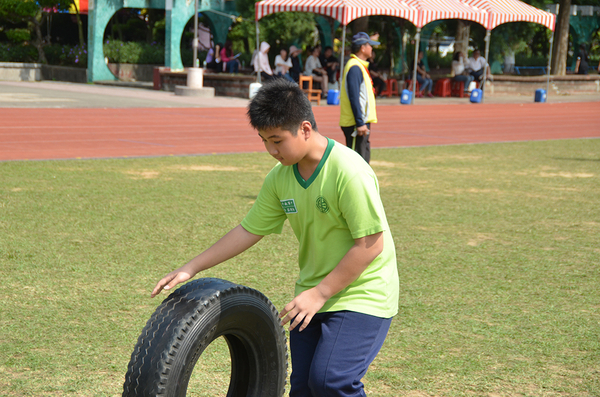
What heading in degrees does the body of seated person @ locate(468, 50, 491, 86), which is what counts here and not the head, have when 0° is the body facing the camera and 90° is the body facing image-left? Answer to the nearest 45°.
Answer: approximately 0°

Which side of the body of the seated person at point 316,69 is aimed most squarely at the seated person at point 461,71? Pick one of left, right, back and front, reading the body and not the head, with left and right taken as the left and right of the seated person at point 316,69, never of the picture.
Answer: left

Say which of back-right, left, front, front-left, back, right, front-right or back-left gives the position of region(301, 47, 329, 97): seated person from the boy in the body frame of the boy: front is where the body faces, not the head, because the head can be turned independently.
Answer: back-right

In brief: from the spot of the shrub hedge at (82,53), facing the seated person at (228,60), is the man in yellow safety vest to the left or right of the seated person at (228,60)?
right

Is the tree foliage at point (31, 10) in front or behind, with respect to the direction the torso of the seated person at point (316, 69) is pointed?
behind
